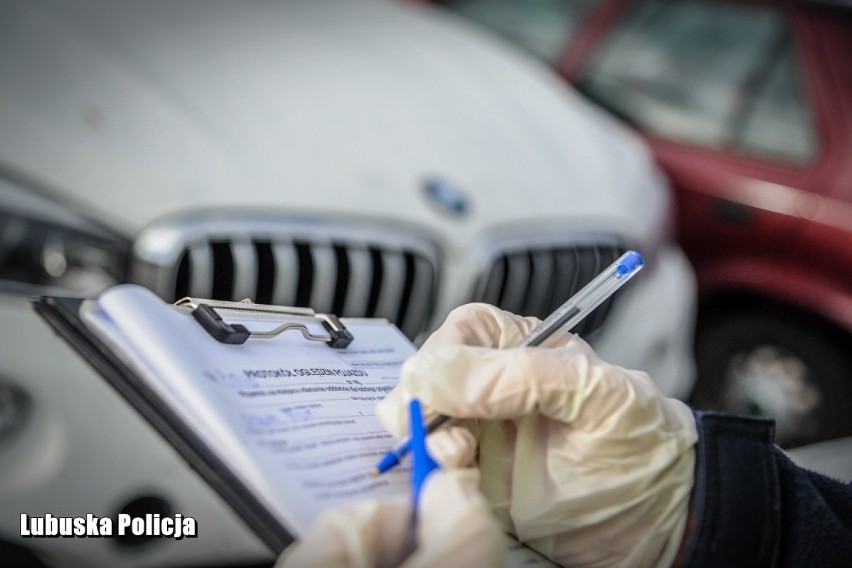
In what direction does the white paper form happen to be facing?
toward the camera

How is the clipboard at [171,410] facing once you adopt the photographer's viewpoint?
facing the viewer

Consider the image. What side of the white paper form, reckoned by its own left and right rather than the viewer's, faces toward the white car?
back

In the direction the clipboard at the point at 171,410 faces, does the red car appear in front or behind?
behind

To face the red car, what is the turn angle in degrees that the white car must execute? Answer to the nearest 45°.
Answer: approximately 90° to its left

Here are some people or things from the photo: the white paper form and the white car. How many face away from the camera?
0

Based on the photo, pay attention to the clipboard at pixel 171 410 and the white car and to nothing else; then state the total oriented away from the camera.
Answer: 0

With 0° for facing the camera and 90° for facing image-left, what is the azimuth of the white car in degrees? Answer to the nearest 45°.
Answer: approximately 315°

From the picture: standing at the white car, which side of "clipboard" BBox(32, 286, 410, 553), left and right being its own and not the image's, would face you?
back
